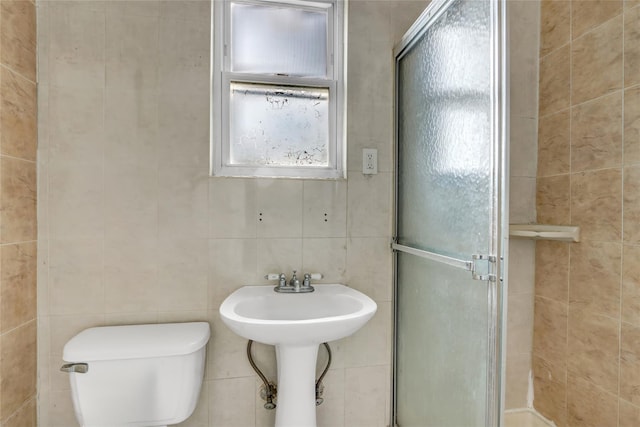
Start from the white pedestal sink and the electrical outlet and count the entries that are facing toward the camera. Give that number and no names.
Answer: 2

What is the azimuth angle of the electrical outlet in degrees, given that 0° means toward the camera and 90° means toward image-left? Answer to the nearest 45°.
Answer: approximately 0°
